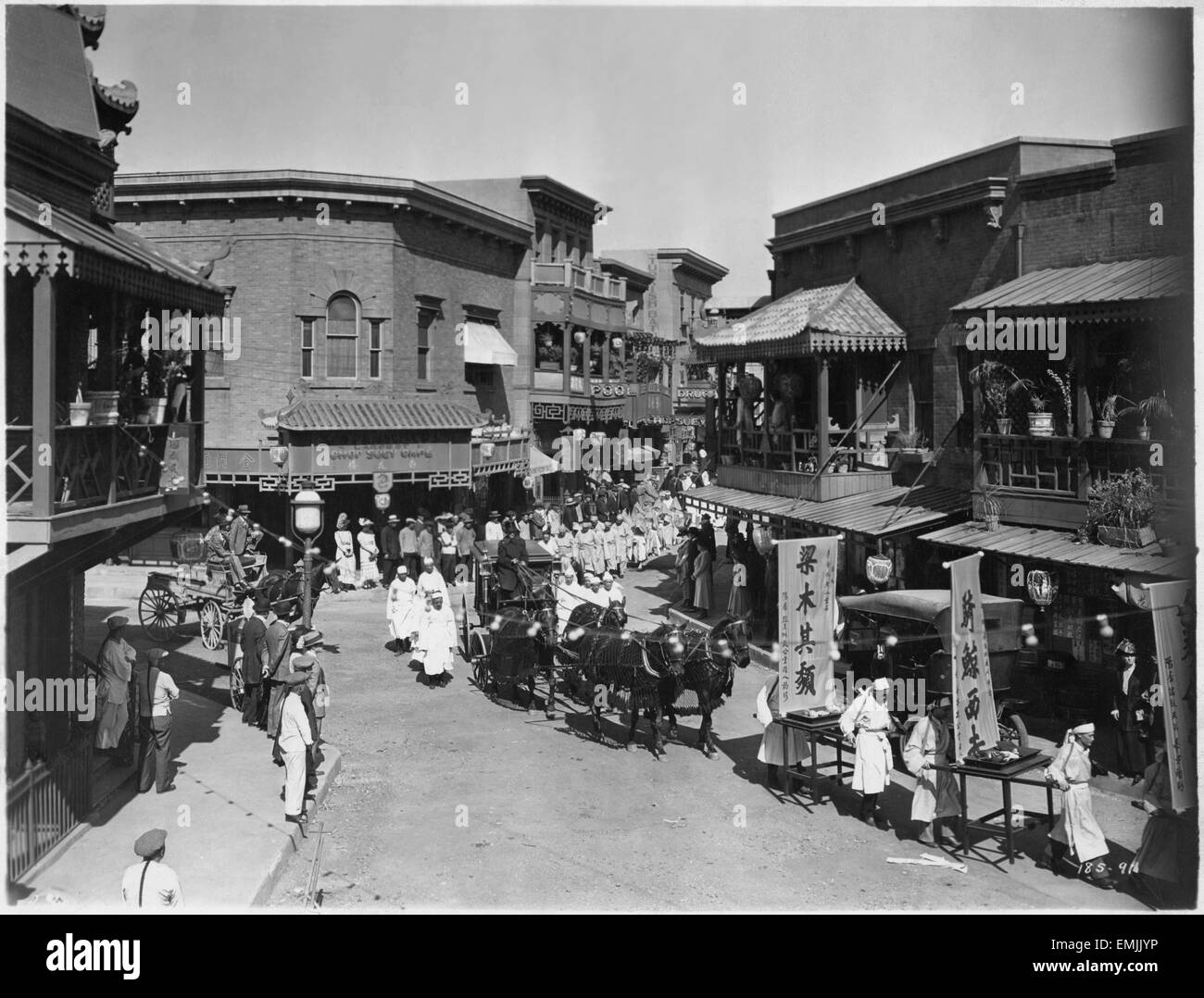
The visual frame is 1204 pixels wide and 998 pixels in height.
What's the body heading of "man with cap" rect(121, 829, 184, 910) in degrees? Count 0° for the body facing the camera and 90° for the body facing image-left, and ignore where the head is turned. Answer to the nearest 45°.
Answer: approximately 225°

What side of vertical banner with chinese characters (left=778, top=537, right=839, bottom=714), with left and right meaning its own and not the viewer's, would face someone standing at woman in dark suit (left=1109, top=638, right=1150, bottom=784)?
left

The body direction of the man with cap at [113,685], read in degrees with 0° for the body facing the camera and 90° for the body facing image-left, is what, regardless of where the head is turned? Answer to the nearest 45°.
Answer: approximately 270°

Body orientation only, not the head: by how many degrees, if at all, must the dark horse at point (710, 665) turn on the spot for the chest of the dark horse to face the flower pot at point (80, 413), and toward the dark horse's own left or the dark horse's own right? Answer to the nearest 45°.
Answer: approximately 90° to the dark horse's own right

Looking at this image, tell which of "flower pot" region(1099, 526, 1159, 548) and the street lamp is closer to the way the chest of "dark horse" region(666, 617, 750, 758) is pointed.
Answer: the flower pot

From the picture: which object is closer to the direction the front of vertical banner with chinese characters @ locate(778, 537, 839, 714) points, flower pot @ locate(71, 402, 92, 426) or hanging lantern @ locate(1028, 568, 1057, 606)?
the flower pot

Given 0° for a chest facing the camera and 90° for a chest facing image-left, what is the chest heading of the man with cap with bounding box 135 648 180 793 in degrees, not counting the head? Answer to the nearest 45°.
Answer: approximately 225°

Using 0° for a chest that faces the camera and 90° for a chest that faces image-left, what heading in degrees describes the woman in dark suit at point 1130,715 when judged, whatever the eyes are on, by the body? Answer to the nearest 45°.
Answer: approximately 45°
